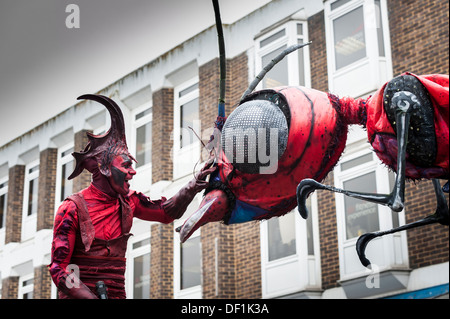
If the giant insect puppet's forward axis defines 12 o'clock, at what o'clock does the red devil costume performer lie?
The red devil costume performer is roughly at 1 o'clock from the giant insect puppet.

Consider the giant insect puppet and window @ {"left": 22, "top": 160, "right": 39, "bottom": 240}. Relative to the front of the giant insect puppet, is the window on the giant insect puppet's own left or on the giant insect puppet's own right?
on the giant insect puppet's own right

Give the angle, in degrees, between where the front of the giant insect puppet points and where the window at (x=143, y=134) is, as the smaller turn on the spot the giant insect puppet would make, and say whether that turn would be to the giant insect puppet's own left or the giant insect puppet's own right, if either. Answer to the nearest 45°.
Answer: approximately 90° to the giant insect puppet's own right

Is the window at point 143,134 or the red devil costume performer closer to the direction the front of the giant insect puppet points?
the red devil costume performer

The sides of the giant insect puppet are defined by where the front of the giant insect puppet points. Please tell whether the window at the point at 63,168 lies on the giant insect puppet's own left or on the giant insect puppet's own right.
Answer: on the giant insect puppet's own right

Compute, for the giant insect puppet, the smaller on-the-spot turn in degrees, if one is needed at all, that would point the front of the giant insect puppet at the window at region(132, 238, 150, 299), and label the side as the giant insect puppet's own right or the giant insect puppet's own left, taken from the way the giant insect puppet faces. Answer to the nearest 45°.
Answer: approximately 90° to the giant insect puppet's own right

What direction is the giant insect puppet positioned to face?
to the viewer's left

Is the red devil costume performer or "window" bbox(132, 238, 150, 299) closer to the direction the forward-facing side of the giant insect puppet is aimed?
the red devil costume performer
